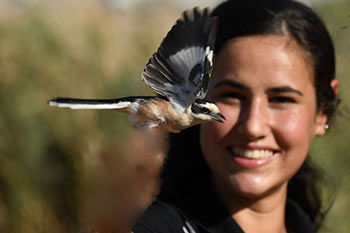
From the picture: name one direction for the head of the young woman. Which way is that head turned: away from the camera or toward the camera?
toward the camera

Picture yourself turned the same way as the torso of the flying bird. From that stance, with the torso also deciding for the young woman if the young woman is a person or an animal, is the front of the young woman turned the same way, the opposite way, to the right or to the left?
to the right

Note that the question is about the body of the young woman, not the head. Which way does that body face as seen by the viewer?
toward the camera

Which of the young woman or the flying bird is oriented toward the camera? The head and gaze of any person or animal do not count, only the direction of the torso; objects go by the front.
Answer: the young woman

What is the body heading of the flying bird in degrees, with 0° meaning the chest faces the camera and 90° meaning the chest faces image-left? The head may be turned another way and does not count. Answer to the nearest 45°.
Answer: approximately 270°

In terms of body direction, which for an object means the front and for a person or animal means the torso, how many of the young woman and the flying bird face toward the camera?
1
